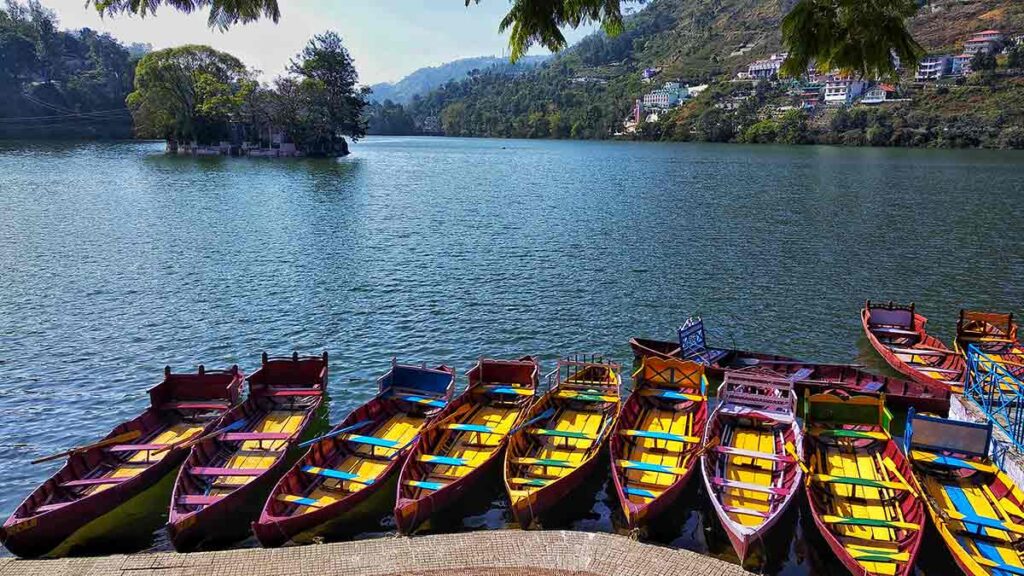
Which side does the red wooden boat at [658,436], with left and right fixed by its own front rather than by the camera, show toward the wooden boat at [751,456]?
left

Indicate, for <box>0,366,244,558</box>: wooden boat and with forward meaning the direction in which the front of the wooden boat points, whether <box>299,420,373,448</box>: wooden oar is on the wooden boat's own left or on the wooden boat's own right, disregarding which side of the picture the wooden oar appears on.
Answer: on the wooden boat's own left

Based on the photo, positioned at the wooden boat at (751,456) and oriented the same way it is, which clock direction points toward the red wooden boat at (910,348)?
The red wooden boat is roughly at 7 o'clock from the wooden boat.

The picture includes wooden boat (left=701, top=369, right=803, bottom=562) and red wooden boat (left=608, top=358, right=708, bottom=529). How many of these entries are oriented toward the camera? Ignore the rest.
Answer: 2

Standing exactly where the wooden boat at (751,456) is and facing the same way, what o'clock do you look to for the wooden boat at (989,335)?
the wooden boat at (989,335) is roughly at 7 o'clock from the wooden boat at (751,456).

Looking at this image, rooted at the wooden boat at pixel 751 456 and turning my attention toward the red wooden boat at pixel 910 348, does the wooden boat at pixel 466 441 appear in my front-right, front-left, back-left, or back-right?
back-left

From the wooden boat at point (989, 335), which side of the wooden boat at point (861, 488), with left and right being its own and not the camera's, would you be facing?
back

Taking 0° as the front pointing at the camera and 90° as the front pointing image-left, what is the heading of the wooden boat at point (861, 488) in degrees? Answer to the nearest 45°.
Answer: approximately 0°
